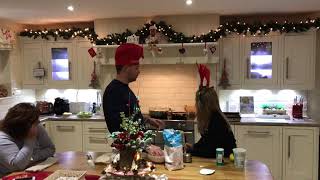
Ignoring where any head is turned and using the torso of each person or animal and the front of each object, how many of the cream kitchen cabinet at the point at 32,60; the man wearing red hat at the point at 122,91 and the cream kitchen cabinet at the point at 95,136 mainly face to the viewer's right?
1

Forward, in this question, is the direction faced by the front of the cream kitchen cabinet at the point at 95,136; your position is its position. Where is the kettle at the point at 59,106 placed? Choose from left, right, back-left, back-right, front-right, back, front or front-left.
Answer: back-right

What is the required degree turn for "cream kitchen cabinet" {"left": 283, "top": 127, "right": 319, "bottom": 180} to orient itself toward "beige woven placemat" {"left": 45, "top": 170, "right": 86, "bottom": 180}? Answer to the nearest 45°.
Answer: approximately 45° to its right

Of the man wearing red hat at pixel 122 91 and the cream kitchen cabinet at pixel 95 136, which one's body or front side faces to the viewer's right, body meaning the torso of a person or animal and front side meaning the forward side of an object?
the man wearing red hat

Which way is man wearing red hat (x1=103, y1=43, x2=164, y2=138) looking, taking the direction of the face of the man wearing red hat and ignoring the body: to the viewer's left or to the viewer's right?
to the viewer's right

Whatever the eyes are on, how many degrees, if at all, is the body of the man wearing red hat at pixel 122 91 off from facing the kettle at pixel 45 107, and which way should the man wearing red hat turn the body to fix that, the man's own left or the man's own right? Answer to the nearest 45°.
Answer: approximately 135° to the man's own left

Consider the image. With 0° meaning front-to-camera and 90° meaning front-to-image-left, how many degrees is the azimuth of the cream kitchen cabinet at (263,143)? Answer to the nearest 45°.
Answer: approximately 0°

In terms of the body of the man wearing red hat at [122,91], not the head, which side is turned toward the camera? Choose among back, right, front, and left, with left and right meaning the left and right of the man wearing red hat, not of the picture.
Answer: right

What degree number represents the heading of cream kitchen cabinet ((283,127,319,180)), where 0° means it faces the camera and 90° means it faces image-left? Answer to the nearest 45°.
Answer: approximately 0°

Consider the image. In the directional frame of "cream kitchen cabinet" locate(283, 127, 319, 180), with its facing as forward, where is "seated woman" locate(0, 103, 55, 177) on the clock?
The seated woman is roughly at 1 o'clock from the cream kitchen cabinet.
